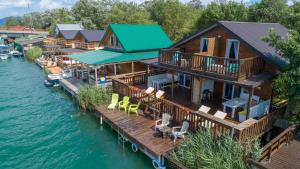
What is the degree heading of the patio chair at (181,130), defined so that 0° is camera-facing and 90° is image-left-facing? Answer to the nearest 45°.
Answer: approximately 45°

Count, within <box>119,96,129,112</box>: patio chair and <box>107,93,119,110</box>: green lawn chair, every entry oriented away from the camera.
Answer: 0

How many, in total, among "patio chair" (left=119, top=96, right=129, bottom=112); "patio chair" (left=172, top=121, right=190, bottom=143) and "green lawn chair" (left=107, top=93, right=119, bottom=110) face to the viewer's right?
0

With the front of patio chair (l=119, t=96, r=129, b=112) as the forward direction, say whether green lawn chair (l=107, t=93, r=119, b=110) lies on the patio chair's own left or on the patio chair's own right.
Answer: on the patio chair's own right

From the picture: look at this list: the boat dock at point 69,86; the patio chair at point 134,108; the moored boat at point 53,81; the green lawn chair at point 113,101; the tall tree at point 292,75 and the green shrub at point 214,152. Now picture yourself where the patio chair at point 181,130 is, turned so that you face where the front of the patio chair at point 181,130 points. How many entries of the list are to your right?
4

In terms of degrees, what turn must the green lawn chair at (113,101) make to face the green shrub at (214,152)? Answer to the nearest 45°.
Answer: approximately 90° to its left

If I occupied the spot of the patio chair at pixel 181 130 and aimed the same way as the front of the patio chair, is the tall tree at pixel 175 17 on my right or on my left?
on my right

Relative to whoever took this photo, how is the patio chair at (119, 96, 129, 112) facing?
facing the viewer and to the left of the viewer

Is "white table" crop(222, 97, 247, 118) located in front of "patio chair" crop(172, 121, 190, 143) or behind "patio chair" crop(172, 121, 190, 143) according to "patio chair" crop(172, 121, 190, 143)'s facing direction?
behind
